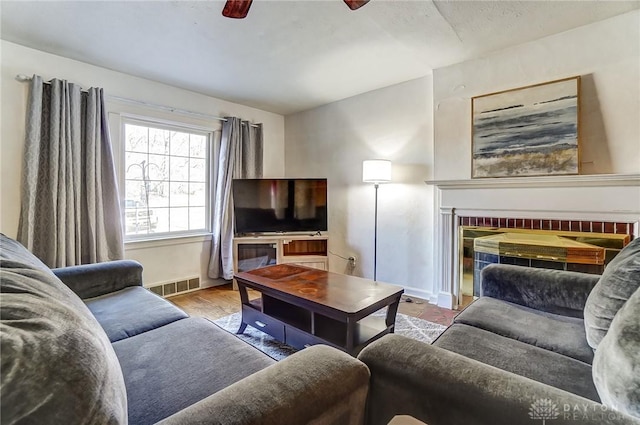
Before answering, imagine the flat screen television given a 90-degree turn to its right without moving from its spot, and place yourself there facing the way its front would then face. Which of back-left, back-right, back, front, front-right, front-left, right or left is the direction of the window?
front

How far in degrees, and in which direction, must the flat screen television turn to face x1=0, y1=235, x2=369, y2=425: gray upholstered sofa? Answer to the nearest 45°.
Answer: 0° — it already faces it

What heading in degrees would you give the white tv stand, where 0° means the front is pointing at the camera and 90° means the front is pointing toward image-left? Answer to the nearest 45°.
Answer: approximately 0°

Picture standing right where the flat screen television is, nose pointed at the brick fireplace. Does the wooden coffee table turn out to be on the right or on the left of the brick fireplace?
right

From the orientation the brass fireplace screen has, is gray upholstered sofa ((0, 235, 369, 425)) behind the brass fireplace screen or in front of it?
in front

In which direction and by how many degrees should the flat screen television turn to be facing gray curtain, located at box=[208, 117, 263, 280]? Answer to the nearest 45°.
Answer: approximately 90° to its right

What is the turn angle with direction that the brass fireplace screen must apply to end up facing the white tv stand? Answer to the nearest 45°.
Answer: approximately 90° to its right

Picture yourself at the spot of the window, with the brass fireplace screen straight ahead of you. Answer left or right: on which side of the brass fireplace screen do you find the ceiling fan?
right

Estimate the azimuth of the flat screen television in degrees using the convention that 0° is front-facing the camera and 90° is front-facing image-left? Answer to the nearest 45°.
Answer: approximately 0°
